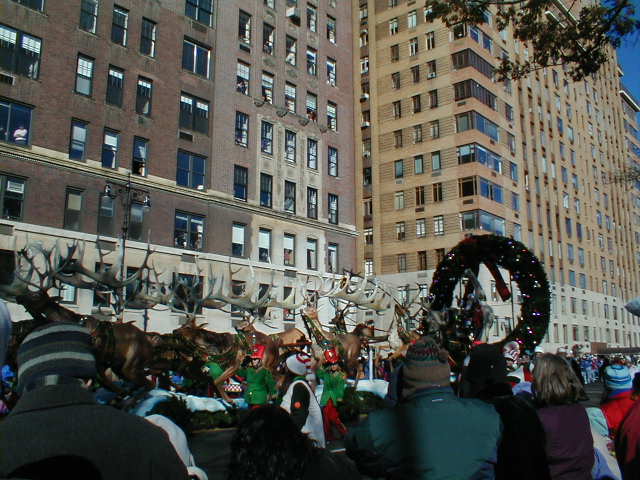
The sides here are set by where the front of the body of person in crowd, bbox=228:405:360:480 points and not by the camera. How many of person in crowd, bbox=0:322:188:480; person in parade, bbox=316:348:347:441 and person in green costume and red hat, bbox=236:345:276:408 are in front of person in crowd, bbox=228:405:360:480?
2

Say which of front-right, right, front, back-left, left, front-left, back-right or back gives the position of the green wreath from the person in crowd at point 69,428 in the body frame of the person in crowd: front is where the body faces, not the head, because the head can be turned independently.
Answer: front-right

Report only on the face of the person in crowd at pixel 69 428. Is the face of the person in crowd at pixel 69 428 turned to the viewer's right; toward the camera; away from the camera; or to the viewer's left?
away from the camera

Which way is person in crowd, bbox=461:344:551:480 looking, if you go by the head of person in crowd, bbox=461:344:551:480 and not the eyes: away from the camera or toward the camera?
away from the camera

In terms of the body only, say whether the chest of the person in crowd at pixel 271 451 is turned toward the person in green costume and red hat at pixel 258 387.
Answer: yes

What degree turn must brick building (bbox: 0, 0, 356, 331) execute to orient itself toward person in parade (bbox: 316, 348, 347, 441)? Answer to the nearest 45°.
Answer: approximately 45° to its right

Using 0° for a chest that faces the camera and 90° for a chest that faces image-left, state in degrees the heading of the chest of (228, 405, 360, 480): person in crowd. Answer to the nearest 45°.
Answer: approximately 180°

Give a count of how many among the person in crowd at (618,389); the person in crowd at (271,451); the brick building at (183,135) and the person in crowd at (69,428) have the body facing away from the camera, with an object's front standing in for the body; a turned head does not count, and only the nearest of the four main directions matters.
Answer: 3

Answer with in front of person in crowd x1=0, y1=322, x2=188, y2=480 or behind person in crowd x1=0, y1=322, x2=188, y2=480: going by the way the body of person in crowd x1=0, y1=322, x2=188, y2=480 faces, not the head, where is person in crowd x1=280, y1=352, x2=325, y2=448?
in front

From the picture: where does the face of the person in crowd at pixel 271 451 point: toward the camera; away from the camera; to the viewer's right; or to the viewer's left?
away from the camera

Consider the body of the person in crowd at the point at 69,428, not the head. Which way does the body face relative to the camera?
away from the camera

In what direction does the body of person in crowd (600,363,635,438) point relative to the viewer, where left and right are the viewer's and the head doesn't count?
facing away from the viewer

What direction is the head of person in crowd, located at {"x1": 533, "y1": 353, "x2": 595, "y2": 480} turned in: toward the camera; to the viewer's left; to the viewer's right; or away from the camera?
away from the camera

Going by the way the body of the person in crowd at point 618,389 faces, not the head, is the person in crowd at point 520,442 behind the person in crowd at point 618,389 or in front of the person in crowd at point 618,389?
behind
